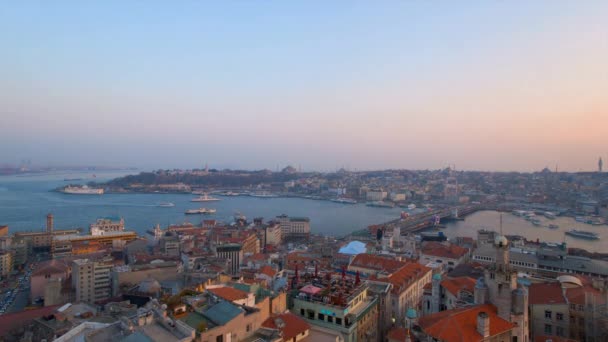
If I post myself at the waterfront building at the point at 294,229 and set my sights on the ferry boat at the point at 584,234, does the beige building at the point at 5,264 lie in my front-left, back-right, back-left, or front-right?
back-right

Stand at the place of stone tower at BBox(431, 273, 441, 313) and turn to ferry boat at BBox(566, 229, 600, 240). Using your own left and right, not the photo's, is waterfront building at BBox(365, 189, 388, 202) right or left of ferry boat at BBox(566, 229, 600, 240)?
left
